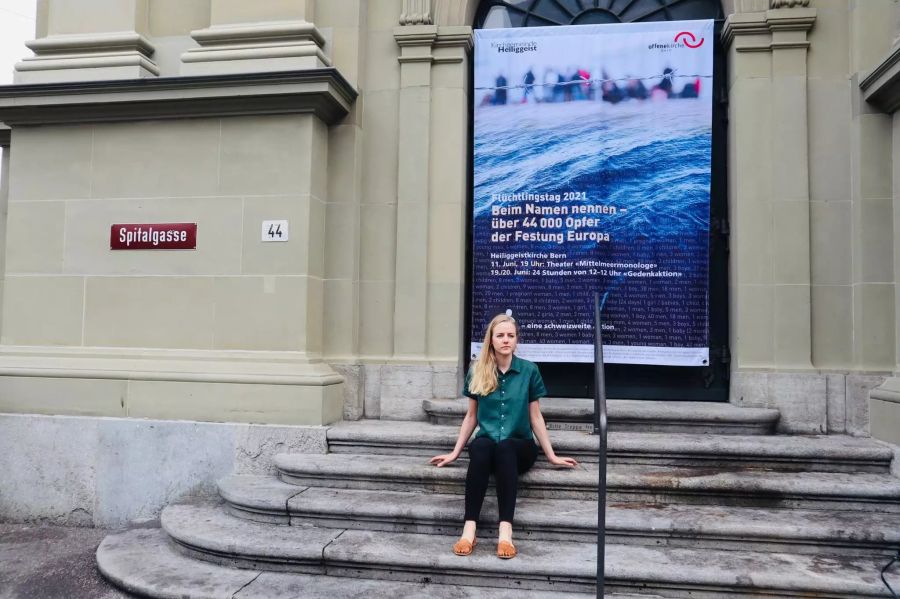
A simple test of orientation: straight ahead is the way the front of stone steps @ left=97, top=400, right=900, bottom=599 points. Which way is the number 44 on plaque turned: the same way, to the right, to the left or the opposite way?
the same way

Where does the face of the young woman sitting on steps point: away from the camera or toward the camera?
toward the camera

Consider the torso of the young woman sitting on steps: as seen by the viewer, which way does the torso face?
toward the camera

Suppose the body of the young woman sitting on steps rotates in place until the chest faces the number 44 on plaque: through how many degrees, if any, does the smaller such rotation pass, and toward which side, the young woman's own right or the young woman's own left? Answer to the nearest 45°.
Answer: approximately 135° to the young woman's own right

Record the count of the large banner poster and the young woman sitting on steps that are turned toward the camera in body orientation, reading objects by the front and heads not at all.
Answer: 2

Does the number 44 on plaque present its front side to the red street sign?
no

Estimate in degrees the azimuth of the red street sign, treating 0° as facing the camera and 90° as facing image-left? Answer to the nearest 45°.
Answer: approximately 0°

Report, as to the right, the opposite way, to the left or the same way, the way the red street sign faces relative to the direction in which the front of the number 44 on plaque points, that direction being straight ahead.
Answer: the same way

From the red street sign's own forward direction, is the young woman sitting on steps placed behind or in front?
in front

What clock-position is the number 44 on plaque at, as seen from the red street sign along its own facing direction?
The number 44 on plaque is roughly at 10 o'clock from the red street sign.

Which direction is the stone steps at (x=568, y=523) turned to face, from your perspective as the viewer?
facing the viewer

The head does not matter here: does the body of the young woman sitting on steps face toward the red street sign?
no
